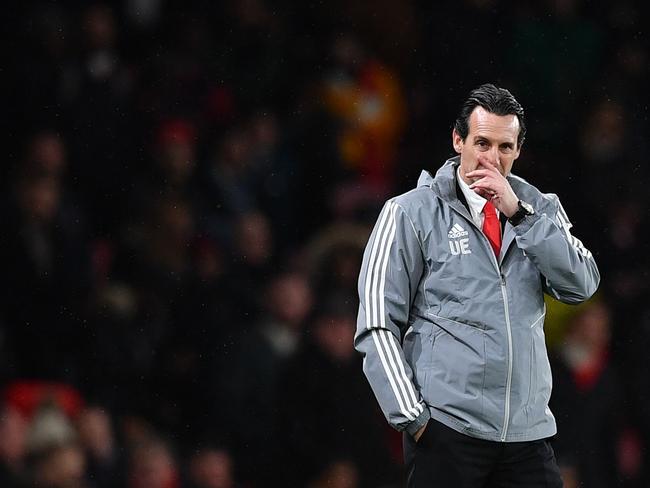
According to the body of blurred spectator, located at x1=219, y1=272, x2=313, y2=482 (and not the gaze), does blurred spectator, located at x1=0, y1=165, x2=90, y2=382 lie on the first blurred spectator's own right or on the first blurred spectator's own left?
on the first blurred spectator's own right

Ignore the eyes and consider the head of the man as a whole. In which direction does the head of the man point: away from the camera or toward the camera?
toward the camera

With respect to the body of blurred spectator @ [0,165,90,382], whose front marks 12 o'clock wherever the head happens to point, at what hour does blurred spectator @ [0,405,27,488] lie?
blurred spectator @ [0,405,27,488] is roughly at 12 o'clock from blurred spectator @ [0,165,90,382].

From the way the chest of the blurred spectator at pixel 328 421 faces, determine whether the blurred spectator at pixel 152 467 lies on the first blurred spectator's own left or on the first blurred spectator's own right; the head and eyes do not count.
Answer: on the first blurred spectator's own right

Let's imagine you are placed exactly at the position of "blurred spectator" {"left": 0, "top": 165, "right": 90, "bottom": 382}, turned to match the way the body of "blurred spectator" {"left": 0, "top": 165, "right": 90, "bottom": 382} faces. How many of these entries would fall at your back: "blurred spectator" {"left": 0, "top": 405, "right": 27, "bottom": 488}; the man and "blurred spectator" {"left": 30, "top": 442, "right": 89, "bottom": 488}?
0

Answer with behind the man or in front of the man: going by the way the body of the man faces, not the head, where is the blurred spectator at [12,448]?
behind

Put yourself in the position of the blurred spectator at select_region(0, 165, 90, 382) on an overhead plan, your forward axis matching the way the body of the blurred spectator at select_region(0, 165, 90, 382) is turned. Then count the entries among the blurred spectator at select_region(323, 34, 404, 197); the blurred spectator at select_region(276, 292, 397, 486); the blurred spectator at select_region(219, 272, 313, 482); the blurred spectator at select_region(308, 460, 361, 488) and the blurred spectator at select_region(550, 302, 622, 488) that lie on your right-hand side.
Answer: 0

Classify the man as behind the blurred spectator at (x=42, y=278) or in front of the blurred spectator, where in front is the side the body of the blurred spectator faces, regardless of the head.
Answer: in front

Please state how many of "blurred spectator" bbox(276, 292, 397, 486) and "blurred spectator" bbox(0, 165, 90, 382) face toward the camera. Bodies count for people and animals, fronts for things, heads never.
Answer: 2

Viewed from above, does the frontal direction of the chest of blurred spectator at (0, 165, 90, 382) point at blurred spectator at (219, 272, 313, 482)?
no

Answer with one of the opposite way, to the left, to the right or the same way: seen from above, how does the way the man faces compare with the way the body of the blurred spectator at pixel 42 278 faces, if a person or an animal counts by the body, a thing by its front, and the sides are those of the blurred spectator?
the same way

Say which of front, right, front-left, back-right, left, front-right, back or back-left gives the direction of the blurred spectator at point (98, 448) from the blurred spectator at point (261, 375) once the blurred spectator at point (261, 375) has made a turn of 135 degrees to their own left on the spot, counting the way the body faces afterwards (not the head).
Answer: back-left

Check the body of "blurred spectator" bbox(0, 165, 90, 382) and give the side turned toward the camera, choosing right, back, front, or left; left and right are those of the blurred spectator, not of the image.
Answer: front

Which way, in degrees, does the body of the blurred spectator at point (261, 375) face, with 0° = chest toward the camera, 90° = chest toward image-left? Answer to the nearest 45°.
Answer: approximately 315°
